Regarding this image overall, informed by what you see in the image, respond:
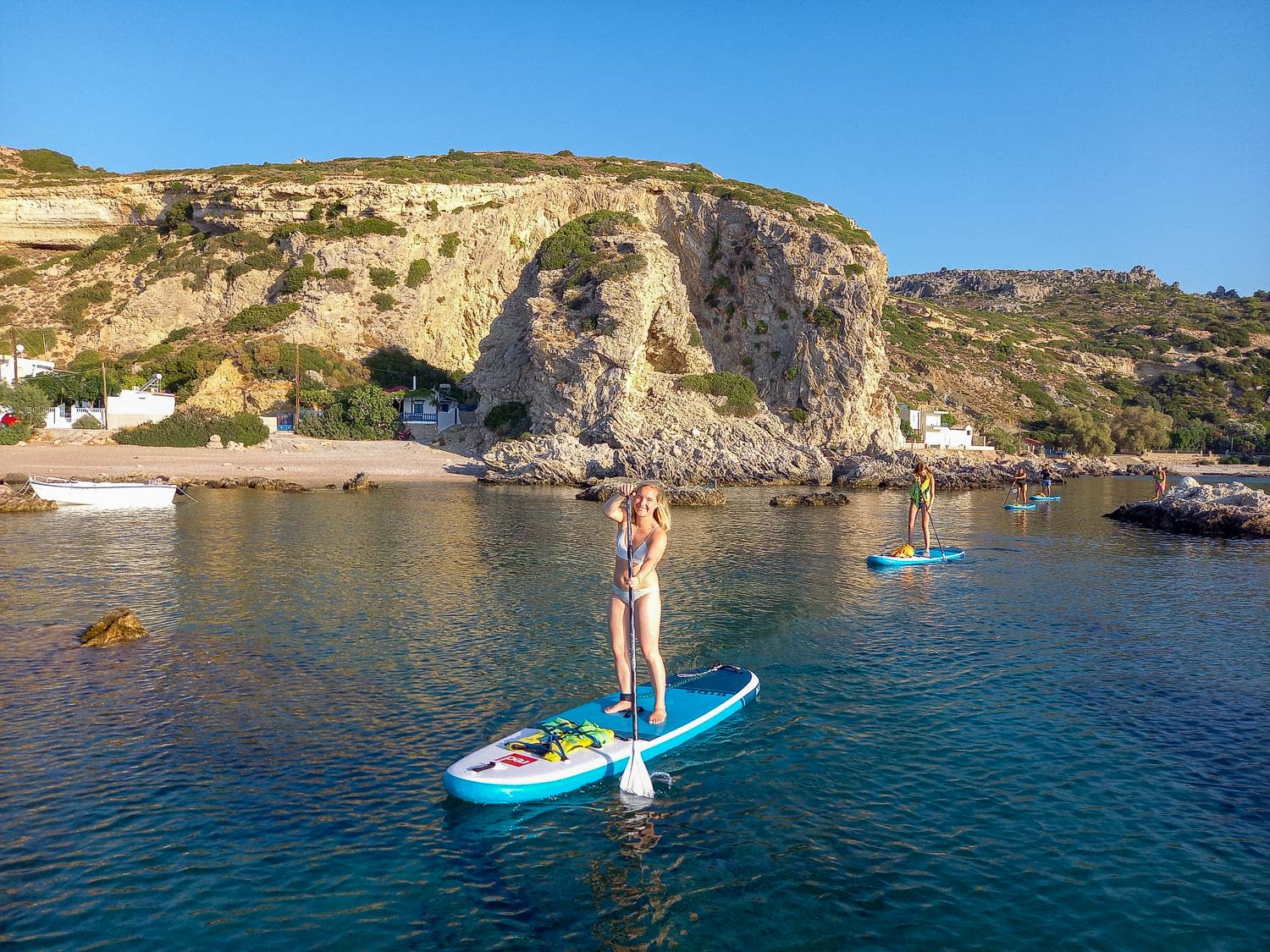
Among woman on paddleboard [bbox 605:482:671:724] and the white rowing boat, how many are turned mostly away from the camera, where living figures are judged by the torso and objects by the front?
0

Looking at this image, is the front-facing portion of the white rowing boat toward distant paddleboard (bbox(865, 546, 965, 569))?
no

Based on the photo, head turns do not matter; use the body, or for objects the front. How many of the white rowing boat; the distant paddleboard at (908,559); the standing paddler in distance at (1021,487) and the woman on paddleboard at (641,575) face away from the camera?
0

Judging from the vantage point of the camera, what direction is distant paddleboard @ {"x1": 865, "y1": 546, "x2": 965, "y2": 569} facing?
facing the viewer and to the left of the viewer

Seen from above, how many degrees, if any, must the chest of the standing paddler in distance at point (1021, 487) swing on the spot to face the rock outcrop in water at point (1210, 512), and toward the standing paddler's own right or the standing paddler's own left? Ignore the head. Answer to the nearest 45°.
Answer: approximately 90° to the standing paddler's own left

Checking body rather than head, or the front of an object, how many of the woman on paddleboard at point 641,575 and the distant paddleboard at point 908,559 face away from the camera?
0

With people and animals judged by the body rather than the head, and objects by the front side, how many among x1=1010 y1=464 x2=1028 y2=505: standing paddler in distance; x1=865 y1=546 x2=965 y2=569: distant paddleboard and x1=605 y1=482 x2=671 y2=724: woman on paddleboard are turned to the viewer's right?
0

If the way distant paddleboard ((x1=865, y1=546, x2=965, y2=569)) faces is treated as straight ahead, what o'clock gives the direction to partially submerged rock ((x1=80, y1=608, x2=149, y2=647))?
The partially submerged rock is roughly at 12 o'clock from the distant paddleboard.

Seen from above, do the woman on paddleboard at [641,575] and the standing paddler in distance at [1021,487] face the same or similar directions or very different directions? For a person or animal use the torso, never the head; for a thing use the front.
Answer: same or similar directions

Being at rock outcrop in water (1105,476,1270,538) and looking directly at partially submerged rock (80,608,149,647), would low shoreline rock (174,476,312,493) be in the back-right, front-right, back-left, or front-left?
front-right

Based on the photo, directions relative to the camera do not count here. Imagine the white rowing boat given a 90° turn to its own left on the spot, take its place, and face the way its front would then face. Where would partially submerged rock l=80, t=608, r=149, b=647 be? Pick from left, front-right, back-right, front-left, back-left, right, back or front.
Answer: front

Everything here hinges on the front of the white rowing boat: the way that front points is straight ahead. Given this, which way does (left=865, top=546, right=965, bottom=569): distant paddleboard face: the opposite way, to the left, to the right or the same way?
the same way

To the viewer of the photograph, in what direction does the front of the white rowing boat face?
facing to the left of the viewer

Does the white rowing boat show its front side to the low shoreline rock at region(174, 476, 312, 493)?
no

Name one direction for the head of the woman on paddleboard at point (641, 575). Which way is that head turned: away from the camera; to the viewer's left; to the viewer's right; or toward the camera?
toward the camera

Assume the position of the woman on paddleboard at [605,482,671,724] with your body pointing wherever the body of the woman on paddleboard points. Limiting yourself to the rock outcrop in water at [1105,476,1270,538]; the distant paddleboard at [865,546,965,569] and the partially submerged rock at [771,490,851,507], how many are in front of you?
0
